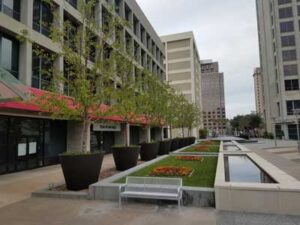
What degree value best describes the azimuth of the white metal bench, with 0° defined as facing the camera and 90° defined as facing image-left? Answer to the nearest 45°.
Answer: approximately 0°

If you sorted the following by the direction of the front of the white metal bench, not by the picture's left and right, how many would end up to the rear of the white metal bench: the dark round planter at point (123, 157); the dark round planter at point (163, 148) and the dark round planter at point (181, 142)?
3

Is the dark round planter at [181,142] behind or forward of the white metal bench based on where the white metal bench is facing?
behind

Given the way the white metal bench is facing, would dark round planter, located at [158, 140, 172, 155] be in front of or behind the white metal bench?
behind

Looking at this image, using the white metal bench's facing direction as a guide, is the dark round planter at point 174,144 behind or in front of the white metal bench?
behind

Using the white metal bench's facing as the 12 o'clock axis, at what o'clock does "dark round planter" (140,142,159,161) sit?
The dark round planter is roughly at 6 o'clock from the white metal bench.

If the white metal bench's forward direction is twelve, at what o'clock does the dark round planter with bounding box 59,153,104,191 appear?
The dark round planter is roughly at 4 o'clock from the white metal bench.

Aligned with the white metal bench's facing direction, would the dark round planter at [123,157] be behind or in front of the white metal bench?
behind

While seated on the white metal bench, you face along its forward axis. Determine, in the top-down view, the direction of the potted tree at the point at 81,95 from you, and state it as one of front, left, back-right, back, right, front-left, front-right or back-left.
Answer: back-right
